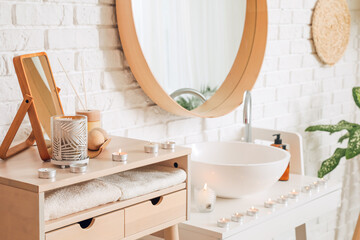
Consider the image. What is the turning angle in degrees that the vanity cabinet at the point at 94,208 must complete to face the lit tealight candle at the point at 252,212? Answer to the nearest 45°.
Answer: approximately 90° to its left

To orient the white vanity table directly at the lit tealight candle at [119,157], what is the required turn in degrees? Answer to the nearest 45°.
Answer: approximately 90° to its right

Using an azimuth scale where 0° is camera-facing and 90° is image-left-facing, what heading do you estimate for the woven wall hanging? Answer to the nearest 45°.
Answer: approximately 315°

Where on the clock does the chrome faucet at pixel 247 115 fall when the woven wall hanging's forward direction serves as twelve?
The chrome faucet is roughly at 2 o'clock from the woven wall hanging.

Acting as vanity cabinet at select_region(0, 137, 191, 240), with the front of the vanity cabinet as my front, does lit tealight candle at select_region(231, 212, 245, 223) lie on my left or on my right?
on my left

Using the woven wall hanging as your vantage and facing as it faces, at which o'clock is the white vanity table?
The white vanity table is roughly at 2 o'clock from the woven wall hanging.

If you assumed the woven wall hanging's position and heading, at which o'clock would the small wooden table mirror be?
The small wooden table mirror is roughly at 2 o'clock from the woven wall hanging.

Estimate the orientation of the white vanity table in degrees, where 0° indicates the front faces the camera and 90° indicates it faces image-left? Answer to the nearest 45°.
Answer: approximately 315°

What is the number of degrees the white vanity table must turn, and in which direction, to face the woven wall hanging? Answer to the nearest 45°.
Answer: approximately 135° to its left
